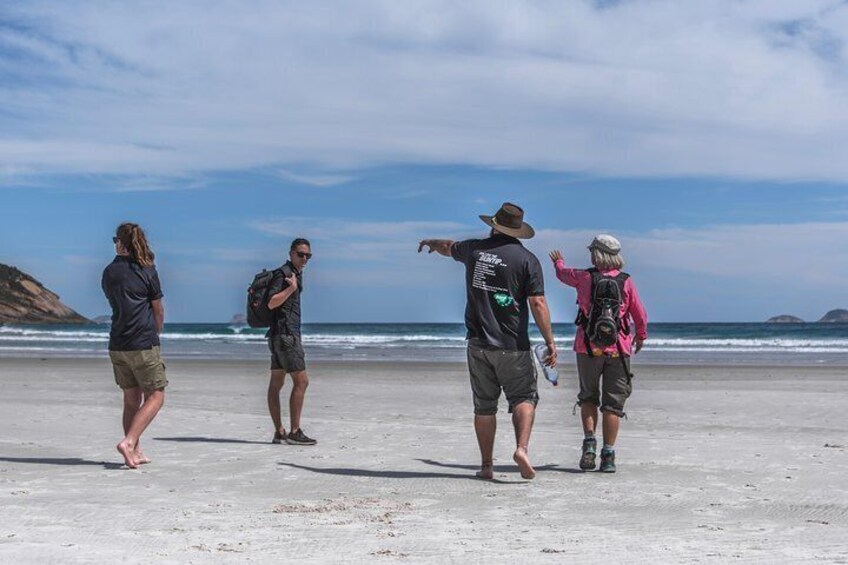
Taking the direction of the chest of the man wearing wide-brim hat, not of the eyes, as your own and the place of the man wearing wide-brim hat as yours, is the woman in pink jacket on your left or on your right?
on your right

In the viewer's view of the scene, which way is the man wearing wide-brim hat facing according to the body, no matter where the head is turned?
away from the camera

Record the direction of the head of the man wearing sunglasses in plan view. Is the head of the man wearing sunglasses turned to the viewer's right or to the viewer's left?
to the viewer's right

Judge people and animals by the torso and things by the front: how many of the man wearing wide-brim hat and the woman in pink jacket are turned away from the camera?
2

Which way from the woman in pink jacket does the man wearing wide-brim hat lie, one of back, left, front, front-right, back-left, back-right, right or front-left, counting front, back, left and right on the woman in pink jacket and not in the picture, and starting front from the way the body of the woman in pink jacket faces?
back-left

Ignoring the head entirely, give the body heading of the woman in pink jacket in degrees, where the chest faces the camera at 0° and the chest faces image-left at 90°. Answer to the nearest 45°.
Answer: approximately 180°

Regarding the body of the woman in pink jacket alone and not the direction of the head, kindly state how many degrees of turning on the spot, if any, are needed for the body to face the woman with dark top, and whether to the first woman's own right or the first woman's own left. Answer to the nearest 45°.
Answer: approximately 90° to the first woman's own left

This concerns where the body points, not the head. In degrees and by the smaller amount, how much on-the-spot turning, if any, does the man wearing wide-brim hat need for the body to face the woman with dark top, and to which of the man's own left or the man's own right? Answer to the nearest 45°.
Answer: approximately 90° to the man's own left
